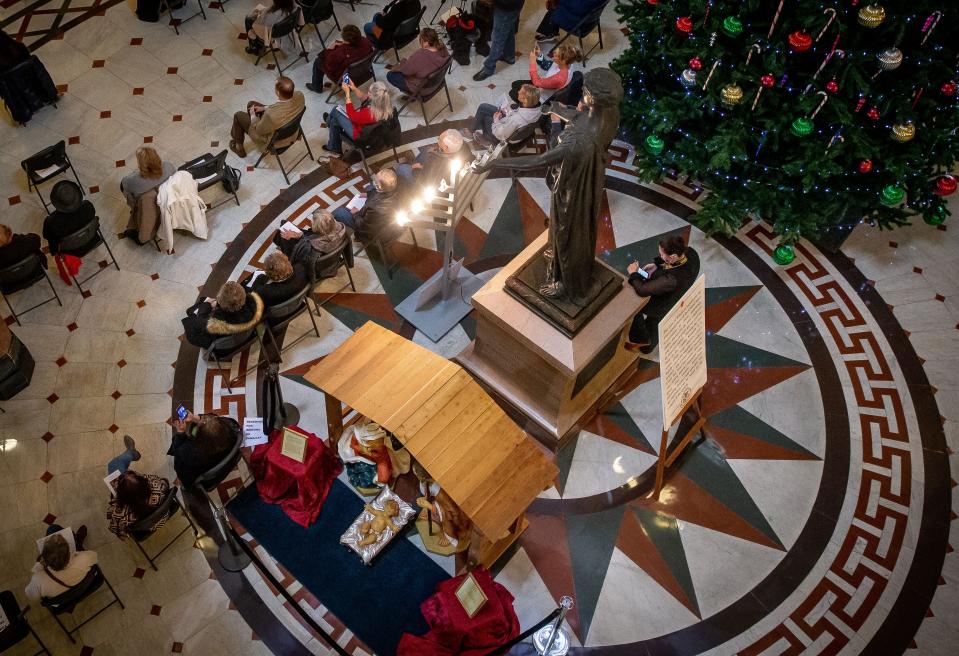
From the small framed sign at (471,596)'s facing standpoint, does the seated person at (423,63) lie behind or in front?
behind

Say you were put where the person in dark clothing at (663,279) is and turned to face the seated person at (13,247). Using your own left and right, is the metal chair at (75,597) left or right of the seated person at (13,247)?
left
